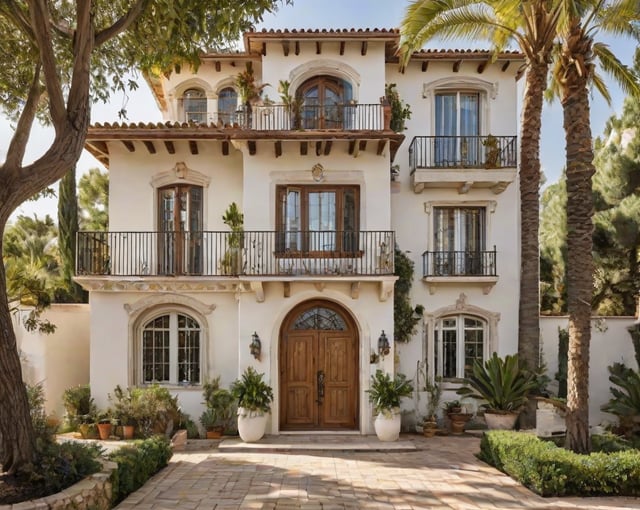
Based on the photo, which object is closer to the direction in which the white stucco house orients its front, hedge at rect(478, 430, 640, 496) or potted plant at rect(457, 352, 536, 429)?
the hedge

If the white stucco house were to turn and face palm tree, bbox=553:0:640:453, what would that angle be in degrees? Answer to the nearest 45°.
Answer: approximately 45° to its left

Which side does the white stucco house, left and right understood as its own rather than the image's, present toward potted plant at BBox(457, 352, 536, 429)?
left

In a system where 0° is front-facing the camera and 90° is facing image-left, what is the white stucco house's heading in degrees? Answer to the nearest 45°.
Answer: approximately 0°
